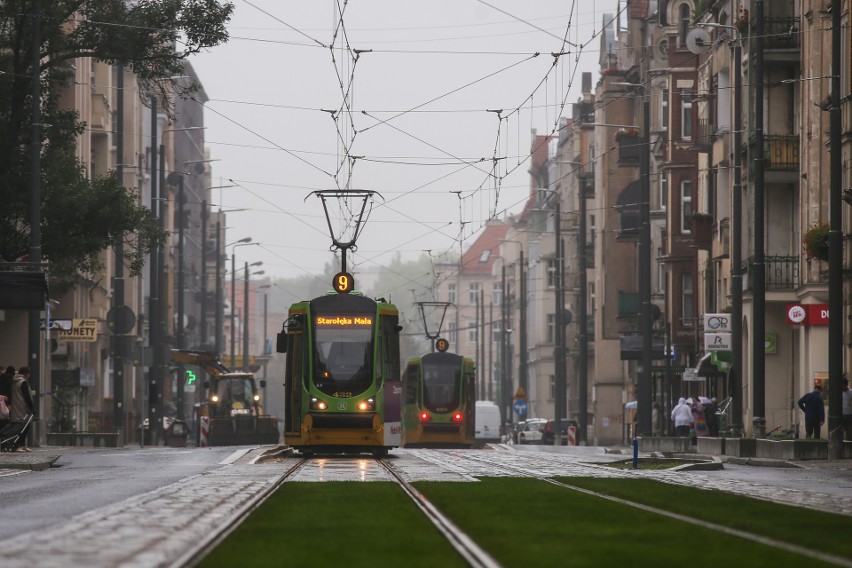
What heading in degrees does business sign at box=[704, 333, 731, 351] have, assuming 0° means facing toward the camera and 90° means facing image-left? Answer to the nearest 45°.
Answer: approximately 0°

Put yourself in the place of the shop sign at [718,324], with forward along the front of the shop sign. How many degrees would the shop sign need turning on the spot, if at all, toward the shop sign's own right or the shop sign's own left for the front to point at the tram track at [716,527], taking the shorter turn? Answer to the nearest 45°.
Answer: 0° — it already faces it

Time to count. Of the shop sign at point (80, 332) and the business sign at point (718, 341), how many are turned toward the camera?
2

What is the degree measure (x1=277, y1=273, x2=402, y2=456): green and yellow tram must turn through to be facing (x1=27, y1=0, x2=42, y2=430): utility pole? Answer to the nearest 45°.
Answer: approximately 135° to its right

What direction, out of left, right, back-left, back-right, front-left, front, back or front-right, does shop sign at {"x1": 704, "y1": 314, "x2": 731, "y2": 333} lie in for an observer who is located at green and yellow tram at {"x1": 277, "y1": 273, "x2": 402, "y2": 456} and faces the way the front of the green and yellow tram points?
back-left

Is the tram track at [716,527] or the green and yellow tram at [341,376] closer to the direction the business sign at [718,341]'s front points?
the tram track

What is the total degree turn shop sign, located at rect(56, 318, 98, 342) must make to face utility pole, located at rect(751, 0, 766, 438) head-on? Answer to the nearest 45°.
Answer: approximately 45° to its left

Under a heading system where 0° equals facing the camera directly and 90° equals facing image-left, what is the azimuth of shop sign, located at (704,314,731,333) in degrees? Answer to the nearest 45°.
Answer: approximately 0°

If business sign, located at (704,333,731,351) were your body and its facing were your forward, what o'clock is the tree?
The tree is roughly at 2 o'clock from the business sign.
